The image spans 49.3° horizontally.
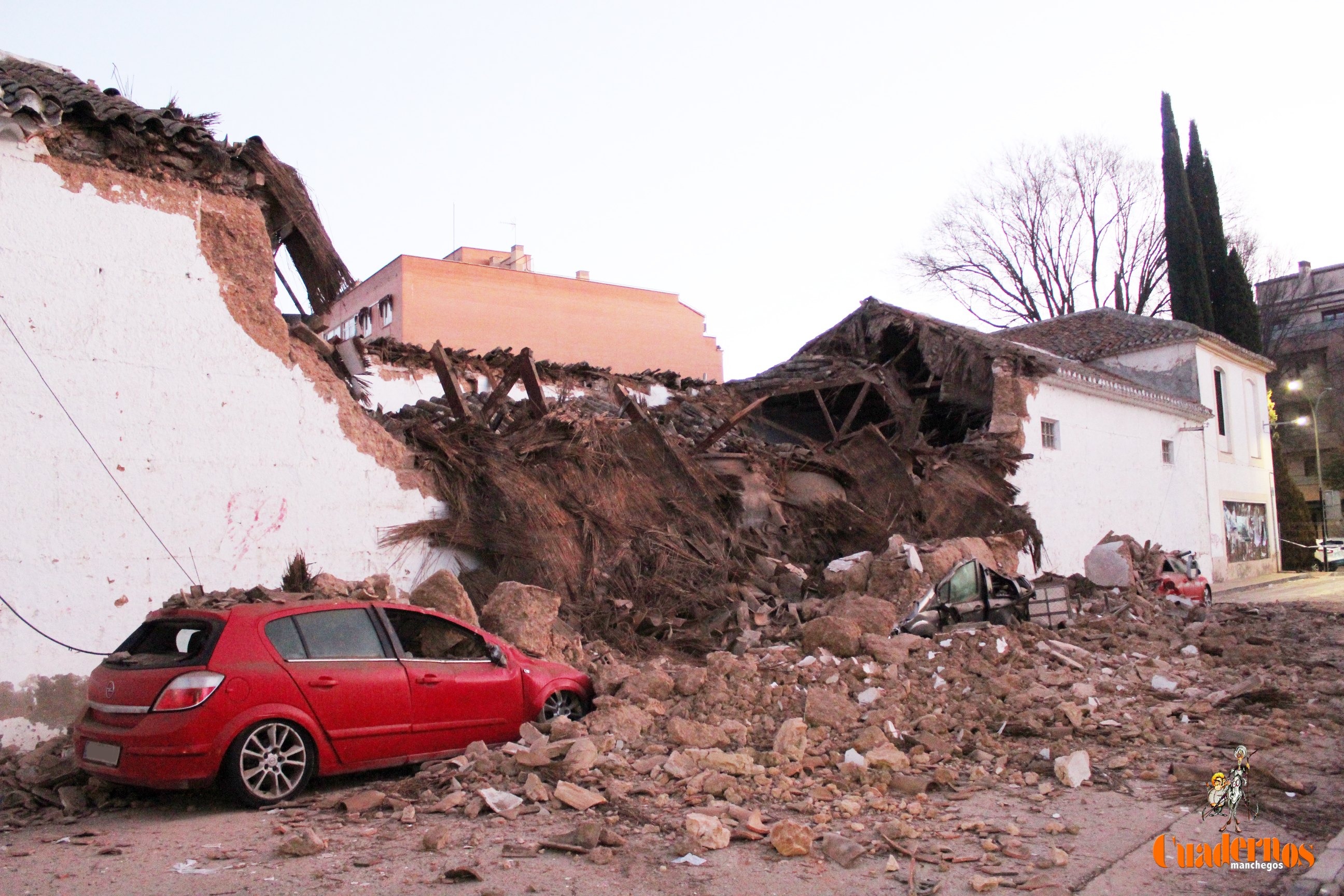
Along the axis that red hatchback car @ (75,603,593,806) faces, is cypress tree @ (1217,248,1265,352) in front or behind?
in front

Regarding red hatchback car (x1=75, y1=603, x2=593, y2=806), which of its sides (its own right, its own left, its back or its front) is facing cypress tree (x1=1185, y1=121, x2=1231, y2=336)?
front

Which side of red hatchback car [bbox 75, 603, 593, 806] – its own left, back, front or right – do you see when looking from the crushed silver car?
front

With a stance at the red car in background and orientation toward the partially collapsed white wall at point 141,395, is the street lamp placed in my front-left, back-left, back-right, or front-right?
back-right

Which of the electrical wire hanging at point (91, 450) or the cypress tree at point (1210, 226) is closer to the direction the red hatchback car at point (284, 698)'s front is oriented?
the cypress tree

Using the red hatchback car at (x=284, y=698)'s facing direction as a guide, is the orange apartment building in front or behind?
in front

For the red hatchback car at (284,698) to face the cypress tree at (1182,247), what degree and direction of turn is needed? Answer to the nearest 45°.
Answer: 0° — it already faces it

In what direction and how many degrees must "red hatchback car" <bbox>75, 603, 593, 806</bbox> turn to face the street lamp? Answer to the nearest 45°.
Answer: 0° — it already faces it

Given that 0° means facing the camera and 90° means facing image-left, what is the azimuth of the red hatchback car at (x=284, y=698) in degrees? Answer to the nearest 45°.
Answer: approximately 225°
